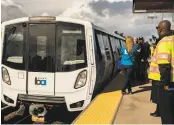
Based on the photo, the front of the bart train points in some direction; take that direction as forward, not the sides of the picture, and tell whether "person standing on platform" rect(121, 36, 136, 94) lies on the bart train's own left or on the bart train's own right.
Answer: on the bart train's own left

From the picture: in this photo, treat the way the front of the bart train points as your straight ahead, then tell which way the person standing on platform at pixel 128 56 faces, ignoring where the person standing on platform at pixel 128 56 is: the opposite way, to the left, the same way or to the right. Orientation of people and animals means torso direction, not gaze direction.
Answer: the opposite way

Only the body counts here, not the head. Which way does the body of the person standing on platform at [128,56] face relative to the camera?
away from the camera

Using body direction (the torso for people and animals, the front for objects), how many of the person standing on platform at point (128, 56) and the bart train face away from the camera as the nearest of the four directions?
1

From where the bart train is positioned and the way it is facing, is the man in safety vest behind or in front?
in front

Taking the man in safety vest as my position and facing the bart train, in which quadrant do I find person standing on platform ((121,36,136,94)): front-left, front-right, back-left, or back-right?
front-right

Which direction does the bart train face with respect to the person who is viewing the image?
facing the viewer

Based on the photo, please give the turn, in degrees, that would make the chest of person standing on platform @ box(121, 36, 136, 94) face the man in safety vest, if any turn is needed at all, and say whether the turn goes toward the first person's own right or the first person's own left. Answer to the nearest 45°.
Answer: approximately 180°
